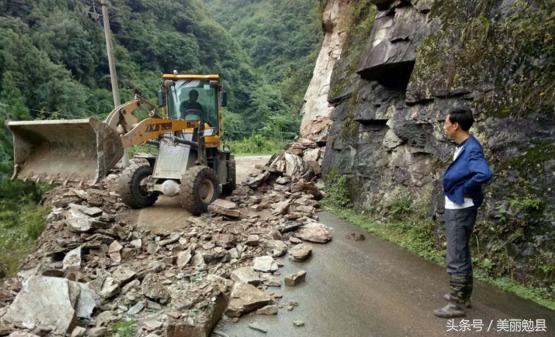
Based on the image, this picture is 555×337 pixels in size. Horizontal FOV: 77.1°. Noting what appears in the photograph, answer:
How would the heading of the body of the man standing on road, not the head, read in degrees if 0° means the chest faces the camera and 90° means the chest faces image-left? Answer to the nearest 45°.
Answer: approximately 90°

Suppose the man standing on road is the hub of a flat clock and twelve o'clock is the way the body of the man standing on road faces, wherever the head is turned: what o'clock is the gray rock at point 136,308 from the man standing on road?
The gray rock is roughly at 11 o'clock from the man standing on road.

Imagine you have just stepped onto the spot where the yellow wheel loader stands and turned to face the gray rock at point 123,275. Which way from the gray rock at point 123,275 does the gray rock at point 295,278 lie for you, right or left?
left

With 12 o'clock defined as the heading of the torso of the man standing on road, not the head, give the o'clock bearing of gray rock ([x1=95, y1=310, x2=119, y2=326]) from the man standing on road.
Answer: The gray rock is roughly at 11 o'clock from the man standing on road.

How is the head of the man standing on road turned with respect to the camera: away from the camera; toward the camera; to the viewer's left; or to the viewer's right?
to the viewer's left

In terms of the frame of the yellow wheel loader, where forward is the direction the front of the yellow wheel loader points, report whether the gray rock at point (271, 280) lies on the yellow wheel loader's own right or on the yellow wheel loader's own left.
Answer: on the yellow wheel loader's own left

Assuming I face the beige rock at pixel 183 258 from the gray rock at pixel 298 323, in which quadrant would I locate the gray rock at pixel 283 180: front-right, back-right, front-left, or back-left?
front-right

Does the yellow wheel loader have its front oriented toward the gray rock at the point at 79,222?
yes

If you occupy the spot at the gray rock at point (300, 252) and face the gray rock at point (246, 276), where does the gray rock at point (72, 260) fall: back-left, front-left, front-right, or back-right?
front-right

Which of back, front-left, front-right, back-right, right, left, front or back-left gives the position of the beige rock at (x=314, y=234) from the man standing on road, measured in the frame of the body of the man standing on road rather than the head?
front-right

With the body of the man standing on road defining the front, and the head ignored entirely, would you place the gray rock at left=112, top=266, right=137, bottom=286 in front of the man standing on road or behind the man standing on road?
in front

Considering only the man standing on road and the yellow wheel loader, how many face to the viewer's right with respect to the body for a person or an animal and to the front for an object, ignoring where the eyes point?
0

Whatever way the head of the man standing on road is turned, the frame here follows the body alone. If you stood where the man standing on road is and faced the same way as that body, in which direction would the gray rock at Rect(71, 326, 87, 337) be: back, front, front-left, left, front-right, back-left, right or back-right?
front-left

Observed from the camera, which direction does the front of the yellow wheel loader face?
facing the viewer and to the left of the viewer

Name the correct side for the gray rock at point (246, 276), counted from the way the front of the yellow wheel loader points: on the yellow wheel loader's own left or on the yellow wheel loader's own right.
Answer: on the yellow wheel loader's own left

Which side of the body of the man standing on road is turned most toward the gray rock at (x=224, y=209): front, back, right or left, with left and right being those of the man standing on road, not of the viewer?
front

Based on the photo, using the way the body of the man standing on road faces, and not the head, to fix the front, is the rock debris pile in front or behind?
in front
